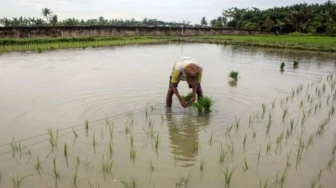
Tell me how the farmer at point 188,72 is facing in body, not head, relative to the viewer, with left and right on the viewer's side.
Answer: facing the viewer and to the right of the viewer

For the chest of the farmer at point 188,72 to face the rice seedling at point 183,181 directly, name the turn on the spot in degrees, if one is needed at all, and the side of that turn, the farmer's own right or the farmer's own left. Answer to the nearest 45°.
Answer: approximately 45° to the farmer's own right

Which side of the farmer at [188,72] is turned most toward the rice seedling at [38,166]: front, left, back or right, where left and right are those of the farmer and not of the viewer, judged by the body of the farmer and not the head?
front

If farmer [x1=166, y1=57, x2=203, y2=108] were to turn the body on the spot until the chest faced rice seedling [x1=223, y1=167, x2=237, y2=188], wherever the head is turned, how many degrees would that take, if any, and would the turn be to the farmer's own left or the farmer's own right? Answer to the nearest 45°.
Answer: approximately 45° to the farmer's own right

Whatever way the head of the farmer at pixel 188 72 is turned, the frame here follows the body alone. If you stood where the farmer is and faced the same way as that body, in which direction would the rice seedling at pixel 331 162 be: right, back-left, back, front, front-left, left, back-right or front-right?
front

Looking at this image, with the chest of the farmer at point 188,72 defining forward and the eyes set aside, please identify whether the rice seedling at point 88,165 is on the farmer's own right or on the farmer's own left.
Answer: on the farmer's own right
